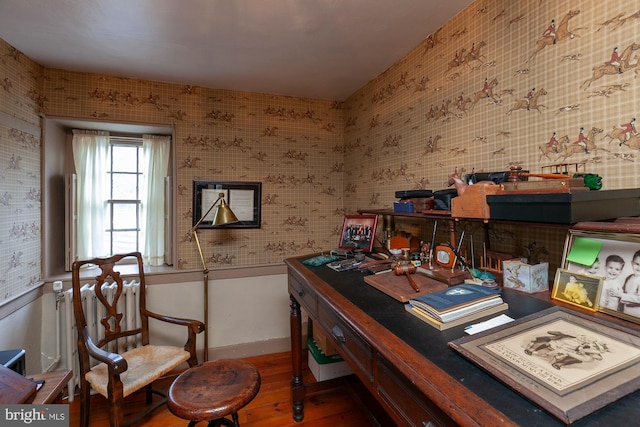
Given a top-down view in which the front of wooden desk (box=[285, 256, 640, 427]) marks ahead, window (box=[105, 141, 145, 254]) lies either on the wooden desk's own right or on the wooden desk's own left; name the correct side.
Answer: on the wooden desk's own right

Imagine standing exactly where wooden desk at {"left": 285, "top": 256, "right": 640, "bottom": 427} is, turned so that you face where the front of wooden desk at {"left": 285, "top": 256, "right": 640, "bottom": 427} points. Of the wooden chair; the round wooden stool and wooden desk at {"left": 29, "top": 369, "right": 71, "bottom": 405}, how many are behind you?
0

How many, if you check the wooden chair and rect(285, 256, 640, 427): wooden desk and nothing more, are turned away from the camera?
0

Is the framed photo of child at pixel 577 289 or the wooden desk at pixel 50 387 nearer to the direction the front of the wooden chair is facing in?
the framed photo of child

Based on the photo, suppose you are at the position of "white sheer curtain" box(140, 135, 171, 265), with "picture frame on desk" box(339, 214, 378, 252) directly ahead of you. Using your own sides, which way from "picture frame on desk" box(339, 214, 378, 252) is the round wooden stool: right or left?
right

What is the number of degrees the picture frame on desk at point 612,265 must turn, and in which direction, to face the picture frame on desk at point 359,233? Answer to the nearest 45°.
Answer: approximately 45° to its right

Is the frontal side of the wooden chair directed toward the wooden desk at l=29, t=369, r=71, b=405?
no

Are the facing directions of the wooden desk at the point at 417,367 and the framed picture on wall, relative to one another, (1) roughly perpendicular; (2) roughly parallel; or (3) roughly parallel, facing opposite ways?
roughly perpendicular

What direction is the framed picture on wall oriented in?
toward the camera

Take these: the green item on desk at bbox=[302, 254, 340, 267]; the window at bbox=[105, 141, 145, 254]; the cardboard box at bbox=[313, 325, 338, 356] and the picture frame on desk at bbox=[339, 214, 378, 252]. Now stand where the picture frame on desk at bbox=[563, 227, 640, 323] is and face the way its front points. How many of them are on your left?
0

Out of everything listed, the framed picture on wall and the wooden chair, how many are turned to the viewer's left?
0

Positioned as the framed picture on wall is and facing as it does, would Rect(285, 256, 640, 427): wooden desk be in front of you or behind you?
in front

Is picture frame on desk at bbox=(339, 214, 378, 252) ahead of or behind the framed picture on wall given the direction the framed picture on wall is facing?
ahead

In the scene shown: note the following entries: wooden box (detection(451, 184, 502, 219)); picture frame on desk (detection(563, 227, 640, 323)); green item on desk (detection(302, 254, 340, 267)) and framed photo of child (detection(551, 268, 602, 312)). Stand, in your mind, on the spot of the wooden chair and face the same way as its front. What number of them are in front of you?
4

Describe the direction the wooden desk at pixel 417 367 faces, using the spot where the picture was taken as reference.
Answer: facing the viewer and to the left of the viewer

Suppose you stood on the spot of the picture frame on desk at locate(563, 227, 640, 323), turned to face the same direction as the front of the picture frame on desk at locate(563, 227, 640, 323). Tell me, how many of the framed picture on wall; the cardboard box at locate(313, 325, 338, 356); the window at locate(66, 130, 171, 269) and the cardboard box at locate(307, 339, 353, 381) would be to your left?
0

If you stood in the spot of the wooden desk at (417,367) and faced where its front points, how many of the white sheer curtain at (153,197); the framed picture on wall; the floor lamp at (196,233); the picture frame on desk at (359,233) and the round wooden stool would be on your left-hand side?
0
